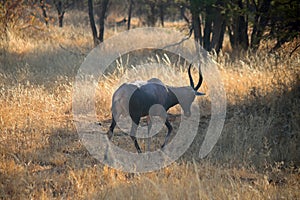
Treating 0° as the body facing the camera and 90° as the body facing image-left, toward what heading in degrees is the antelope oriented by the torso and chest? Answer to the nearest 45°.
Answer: approximately 270°

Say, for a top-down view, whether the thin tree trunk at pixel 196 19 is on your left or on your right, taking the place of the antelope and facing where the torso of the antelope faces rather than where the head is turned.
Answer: on your left

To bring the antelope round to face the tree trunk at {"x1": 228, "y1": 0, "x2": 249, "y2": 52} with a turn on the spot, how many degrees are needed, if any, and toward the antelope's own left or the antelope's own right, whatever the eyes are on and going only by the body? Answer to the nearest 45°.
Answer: approximately 90° to the antelope's own left
